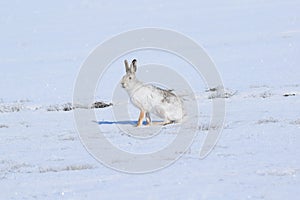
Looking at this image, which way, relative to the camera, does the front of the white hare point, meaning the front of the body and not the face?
to the viewer's left
